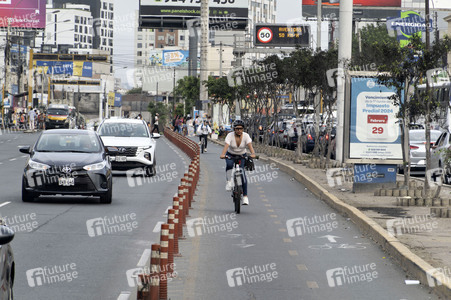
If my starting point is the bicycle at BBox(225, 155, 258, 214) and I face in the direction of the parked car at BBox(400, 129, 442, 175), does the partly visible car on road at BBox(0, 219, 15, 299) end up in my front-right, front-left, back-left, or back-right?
back-right

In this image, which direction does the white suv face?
toward the camera

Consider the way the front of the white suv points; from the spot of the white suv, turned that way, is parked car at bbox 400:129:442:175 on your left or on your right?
on your left

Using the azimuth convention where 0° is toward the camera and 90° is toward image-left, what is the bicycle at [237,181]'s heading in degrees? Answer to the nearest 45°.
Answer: approximately 0°

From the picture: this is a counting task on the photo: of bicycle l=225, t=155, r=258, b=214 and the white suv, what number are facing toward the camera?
2

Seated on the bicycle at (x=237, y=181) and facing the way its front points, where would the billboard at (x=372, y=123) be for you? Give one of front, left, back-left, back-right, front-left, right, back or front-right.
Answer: back-left

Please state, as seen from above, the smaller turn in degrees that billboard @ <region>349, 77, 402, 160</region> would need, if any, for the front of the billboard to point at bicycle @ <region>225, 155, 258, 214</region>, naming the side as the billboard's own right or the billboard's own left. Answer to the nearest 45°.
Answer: approximately 45° to the billboard's own right

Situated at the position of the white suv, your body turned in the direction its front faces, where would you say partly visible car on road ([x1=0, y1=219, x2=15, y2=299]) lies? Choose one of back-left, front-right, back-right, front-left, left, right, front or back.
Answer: front

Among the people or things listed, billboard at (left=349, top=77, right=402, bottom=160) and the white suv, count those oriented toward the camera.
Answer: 2

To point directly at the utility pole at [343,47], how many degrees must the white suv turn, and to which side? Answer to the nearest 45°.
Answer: approximately 90° to its left

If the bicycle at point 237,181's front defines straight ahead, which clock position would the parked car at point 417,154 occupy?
The parked car is roughly at 7 o'clock from the bicycle.

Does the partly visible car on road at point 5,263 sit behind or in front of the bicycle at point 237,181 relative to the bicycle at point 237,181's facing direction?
in front

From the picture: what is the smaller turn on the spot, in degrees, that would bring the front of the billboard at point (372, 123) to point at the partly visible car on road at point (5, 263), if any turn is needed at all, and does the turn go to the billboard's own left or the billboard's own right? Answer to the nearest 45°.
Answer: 0° — it already faces it

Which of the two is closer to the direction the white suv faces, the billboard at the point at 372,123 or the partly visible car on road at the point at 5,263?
the partly visible car on road

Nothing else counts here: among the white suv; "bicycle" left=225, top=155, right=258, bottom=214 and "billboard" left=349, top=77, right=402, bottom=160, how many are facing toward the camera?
3
